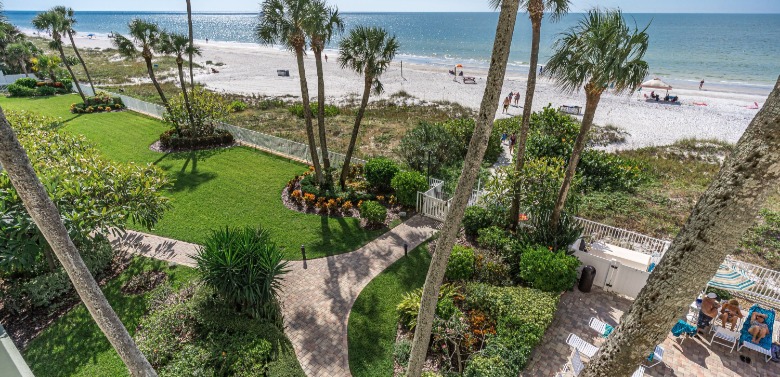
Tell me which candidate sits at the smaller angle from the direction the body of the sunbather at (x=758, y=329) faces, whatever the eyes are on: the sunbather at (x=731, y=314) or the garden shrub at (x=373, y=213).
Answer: the garden shrub

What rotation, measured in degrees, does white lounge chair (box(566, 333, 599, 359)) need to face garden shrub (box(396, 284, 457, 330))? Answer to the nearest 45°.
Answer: approximately 135° to its right

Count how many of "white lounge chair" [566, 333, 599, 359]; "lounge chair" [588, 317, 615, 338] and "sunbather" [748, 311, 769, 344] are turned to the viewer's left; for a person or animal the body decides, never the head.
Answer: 0

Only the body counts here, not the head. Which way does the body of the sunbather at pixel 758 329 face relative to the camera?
toward the camera

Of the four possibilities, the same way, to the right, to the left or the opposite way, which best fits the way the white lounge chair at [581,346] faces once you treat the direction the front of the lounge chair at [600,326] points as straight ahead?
the same way

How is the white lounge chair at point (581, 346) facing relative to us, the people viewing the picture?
facing the viewer and to the right of the viewer

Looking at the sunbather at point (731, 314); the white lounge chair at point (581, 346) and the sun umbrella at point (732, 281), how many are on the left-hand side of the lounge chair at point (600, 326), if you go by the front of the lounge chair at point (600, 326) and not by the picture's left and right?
2

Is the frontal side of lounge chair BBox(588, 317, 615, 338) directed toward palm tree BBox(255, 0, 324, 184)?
no

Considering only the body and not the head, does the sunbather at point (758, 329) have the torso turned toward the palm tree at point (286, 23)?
no

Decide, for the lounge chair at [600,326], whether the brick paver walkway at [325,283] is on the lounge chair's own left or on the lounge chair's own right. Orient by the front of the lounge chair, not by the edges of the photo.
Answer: on the lounge chair's own right

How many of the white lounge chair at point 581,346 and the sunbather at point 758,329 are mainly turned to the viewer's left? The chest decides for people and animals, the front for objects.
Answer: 0

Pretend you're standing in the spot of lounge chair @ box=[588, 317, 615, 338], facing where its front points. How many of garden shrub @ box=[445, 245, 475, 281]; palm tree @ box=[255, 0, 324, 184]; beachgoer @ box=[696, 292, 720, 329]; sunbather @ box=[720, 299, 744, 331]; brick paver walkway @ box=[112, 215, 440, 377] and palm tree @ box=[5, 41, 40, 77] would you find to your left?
2

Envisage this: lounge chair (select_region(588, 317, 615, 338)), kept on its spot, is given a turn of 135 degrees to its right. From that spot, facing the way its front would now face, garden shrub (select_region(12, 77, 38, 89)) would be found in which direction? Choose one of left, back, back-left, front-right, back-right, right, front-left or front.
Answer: front
